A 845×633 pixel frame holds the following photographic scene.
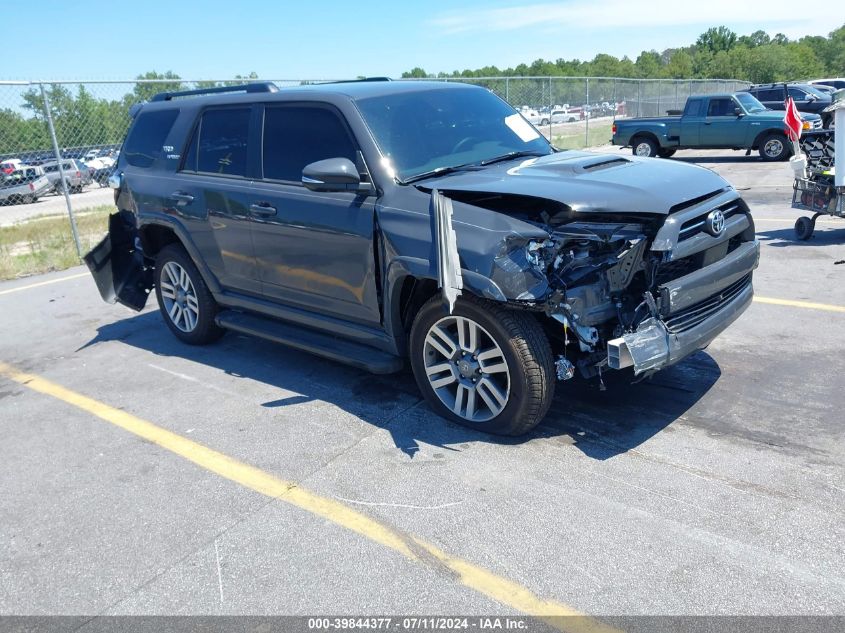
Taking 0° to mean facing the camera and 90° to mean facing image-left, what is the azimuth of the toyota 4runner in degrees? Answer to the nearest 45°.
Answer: approximately 315°

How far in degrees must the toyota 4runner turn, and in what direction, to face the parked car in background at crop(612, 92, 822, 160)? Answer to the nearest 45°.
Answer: approximately 90° to its left

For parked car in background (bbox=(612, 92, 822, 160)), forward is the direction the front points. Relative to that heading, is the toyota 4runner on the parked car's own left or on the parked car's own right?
on the parked car's own right

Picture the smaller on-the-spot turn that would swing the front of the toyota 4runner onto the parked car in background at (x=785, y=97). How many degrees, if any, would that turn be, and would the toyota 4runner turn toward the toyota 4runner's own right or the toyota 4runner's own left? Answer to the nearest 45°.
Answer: approximately 90° to the toyota 4runner's own left

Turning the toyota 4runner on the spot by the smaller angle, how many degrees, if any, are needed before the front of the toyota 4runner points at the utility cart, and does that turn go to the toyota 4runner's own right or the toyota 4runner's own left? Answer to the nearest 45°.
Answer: approximately 90° to the toyota 4runner's own left

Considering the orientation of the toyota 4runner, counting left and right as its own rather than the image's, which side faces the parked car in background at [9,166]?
back

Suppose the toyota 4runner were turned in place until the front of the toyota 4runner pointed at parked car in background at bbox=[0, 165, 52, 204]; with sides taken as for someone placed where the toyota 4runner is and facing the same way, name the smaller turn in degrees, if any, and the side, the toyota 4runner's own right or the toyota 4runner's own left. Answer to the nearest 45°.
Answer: approximately 180°

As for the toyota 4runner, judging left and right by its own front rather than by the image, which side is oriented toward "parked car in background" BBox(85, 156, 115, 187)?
back

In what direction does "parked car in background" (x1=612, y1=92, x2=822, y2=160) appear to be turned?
to the viewer's right

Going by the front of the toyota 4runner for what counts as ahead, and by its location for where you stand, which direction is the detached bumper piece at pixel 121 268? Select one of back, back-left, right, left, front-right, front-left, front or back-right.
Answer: back

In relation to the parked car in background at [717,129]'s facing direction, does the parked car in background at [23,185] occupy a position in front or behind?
behind
